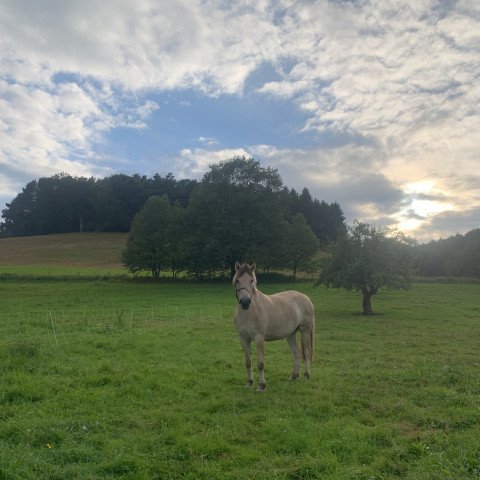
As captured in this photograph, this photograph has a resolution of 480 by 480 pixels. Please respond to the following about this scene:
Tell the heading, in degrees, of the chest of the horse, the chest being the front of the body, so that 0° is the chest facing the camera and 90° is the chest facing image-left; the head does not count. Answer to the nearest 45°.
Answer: approximately 45°

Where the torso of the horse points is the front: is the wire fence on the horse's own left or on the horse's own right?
on the horse's own right
